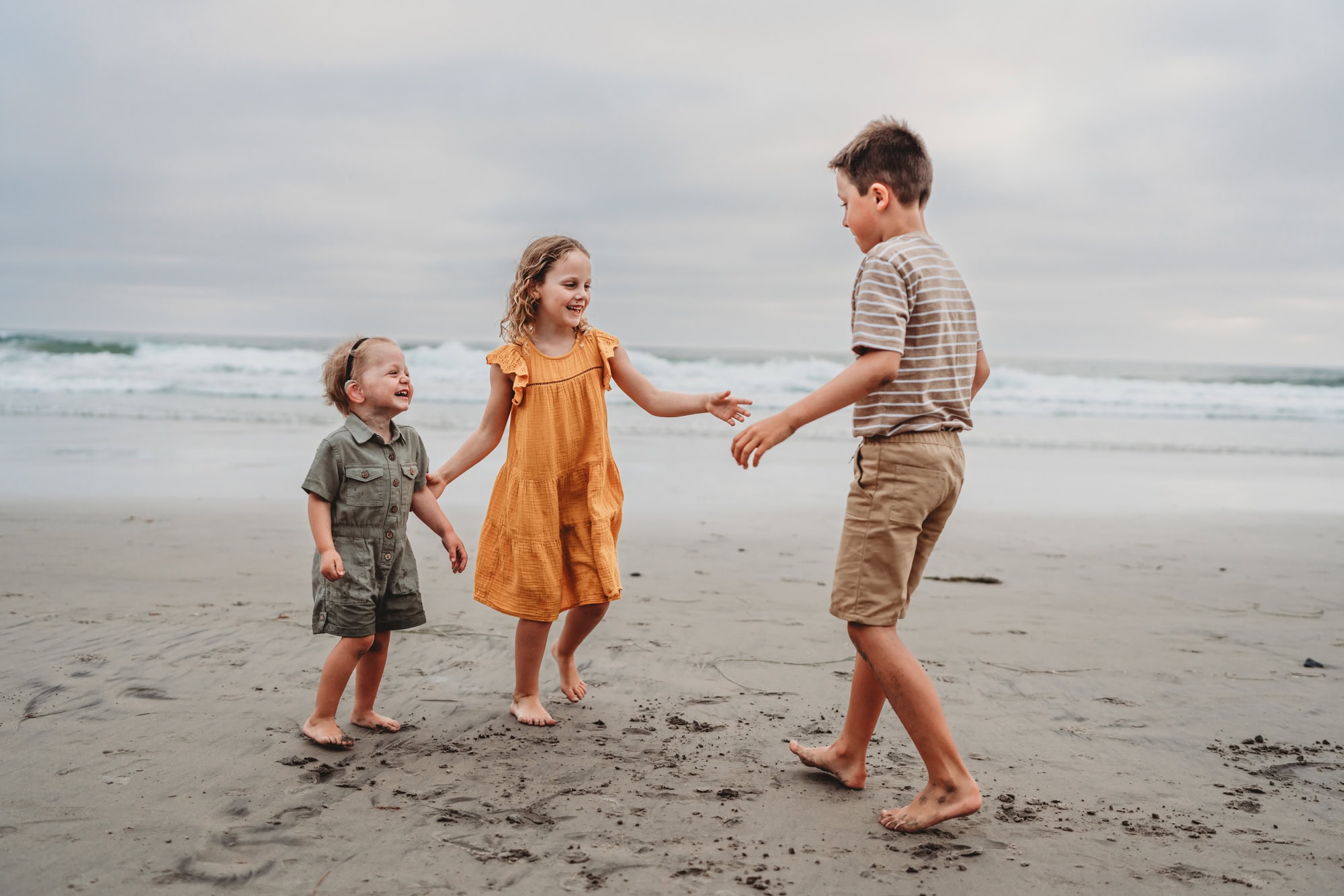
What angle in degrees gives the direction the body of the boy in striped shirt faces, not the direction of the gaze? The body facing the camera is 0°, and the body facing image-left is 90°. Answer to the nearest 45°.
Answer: approximately 135°
